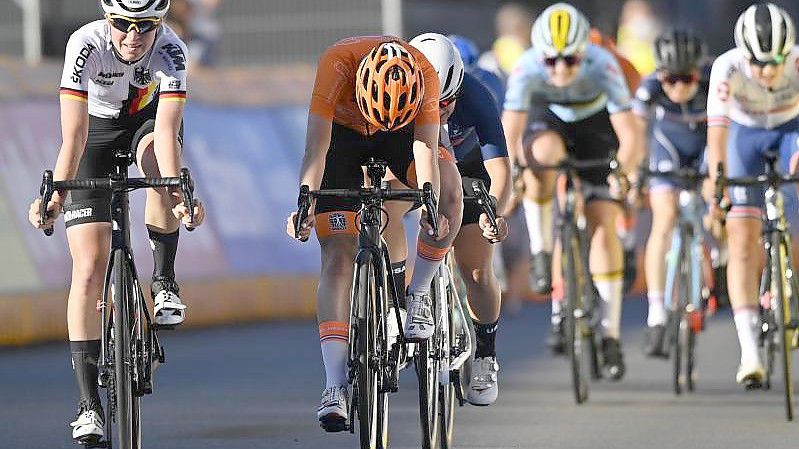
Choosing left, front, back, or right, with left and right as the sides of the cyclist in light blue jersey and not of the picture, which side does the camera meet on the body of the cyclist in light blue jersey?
front

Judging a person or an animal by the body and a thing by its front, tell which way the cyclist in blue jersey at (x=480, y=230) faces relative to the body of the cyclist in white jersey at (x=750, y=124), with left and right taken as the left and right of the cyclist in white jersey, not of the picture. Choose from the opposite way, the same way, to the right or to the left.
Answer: the same way

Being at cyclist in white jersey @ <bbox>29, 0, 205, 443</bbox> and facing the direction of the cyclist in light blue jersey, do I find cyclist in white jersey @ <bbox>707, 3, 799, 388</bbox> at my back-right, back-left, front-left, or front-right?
front-right

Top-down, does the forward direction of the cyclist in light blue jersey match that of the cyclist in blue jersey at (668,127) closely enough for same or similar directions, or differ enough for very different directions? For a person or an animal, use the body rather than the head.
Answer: same or similar directions

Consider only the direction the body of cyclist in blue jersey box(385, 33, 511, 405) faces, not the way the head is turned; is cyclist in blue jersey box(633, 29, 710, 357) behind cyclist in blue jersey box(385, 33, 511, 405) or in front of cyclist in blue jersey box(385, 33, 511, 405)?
behind

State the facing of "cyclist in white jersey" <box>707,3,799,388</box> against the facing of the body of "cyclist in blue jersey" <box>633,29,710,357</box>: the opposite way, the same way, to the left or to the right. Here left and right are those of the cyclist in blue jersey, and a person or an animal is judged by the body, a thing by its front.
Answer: the same way

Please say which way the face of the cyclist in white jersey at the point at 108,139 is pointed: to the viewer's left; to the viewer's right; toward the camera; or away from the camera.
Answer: toward the camera

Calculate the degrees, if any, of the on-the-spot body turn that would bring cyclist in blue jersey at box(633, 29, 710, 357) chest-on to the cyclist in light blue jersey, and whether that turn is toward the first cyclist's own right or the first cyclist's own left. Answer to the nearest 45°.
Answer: approximately 45° to the first cyclist's own right

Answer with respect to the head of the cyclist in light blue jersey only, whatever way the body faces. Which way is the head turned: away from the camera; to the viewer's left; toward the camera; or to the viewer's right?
toward the camera

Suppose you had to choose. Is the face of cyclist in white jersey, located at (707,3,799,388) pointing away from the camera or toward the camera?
toward the camera

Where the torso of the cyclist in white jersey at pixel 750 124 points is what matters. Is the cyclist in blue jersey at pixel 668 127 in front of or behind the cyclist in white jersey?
behind

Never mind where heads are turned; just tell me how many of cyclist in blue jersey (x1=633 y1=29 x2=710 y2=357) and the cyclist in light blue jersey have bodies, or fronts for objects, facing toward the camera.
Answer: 2

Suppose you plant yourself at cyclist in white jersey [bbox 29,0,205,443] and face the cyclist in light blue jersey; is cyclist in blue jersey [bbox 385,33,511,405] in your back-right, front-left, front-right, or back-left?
front-right

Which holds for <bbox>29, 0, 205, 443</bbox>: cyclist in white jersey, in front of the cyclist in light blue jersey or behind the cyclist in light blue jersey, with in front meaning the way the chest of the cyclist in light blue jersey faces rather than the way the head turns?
in front

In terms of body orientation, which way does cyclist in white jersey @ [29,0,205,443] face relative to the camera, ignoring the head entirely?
toward the camera

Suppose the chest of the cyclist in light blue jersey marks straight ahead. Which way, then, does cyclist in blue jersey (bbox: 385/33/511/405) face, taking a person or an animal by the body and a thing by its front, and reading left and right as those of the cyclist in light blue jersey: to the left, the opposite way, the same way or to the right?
the same way

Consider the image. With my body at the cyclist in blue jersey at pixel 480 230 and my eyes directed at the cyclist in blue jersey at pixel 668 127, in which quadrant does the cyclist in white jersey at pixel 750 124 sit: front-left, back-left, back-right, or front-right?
front-right

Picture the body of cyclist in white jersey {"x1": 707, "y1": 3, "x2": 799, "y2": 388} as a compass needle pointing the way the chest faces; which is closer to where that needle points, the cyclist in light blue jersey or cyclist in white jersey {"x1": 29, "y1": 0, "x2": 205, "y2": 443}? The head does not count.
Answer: the cyclist in white jersey

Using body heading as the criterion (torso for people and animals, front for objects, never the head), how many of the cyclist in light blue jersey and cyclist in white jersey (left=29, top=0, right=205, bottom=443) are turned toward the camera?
2
